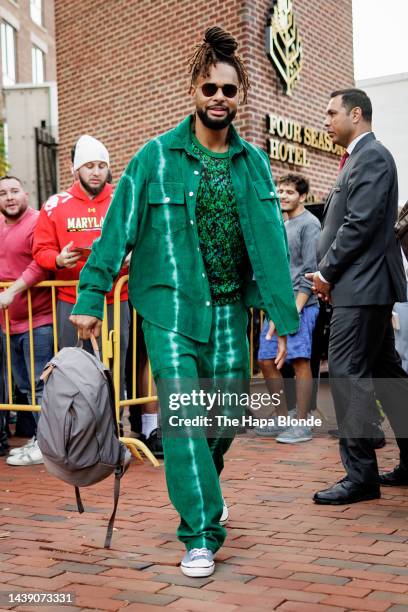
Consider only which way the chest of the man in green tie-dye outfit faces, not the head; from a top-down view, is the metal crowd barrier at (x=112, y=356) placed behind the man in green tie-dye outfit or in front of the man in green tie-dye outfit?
behind

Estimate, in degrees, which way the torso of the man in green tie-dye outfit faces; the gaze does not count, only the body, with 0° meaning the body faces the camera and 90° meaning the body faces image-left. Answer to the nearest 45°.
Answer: approximately 0°

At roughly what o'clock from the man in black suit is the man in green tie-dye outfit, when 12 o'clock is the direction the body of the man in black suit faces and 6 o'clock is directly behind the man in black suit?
The man in green tie-dye outfit is roughly at 10 o'clock from the man in black suit.

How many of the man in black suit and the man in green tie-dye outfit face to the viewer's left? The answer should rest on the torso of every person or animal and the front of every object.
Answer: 1

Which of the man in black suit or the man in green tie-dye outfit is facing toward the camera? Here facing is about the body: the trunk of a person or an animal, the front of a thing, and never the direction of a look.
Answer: the man in green tie-dye outfit

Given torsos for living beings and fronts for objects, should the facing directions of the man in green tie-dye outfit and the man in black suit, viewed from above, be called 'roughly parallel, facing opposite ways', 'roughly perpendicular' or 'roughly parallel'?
roughly perpendicular

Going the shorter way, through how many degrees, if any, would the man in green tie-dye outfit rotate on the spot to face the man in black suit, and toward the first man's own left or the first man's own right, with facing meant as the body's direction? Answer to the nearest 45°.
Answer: approximately 135° to the first man's own left

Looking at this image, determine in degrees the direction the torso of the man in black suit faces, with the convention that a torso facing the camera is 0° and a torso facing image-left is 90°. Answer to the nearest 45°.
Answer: approximately 90°

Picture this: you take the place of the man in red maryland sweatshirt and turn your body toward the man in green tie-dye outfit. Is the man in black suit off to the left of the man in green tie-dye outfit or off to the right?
left

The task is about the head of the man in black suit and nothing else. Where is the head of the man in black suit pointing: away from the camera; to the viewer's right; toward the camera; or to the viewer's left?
to the viewer's left

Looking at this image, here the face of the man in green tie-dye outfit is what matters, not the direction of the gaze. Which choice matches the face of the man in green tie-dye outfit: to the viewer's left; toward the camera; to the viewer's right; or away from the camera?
toward the camera
